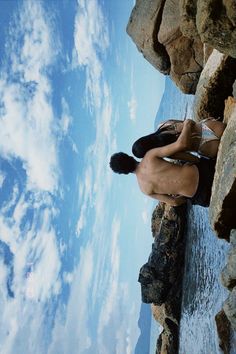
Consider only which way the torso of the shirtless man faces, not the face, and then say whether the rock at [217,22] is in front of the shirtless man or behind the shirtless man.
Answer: behind

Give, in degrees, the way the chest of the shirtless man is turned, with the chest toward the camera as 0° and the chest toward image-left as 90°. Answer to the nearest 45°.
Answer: approximately 180°

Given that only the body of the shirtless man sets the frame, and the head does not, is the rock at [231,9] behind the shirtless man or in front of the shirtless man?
behind
